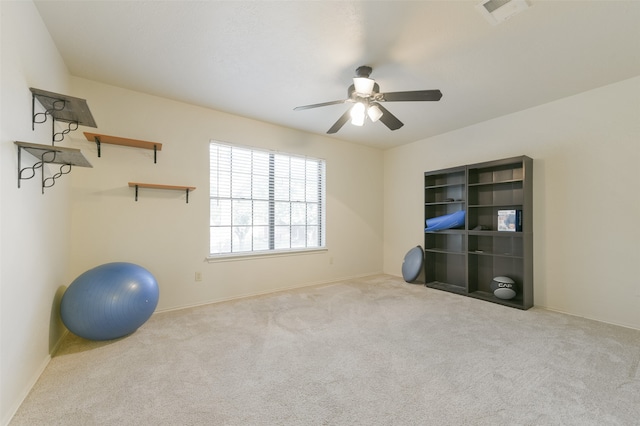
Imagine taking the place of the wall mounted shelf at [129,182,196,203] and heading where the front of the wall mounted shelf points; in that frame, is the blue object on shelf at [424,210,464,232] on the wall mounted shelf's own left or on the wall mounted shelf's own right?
on the wall mounted shelf's own left

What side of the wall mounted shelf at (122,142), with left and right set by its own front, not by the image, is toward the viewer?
front

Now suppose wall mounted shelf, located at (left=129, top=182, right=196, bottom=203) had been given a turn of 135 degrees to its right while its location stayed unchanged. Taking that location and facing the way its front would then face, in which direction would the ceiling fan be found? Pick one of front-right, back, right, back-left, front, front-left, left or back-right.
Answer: back

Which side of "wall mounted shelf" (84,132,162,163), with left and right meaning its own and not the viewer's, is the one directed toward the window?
left

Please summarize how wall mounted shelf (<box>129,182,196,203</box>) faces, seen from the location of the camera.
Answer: facing the viewer

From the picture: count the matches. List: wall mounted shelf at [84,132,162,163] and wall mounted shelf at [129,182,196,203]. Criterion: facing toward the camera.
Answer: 2

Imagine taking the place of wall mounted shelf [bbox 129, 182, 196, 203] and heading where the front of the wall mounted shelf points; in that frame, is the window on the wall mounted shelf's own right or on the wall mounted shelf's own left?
on the wall mounted shelf's own left

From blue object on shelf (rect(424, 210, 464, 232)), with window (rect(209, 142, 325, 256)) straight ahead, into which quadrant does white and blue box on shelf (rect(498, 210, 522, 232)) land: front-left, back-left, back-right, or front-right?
back-left
